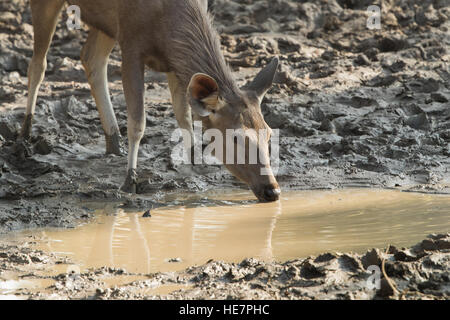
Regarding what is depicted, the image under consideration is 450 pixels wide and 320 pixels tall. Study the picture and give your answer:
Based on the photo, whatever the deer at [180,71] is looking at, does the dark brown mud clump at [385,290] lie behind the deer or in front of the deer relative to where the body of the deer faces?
in front

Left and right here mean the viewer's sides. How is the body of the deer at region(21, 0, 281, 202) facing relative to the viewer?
facing the viewer and to the right of the viewer

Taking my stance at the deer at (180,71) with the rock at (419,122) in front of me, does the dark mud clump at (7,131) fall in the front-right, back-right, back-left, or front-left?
back-left

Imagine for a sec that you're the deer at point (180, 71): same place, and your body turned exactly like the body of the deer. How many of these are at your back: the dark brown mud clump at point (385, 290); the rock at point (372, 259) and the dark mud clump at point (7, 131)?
1

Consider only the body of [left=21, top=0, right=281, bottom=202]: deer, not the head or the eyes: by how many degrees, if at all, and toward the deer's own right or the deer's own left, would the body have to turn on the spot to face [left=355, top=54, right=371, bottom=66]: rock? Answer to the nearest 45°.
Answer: approximately 90° to the deer's own left

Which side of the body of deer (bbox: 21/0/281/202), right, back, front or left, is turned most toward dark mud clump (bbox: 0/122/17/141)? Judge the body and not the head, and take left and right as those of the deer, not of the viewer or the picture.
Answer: back
